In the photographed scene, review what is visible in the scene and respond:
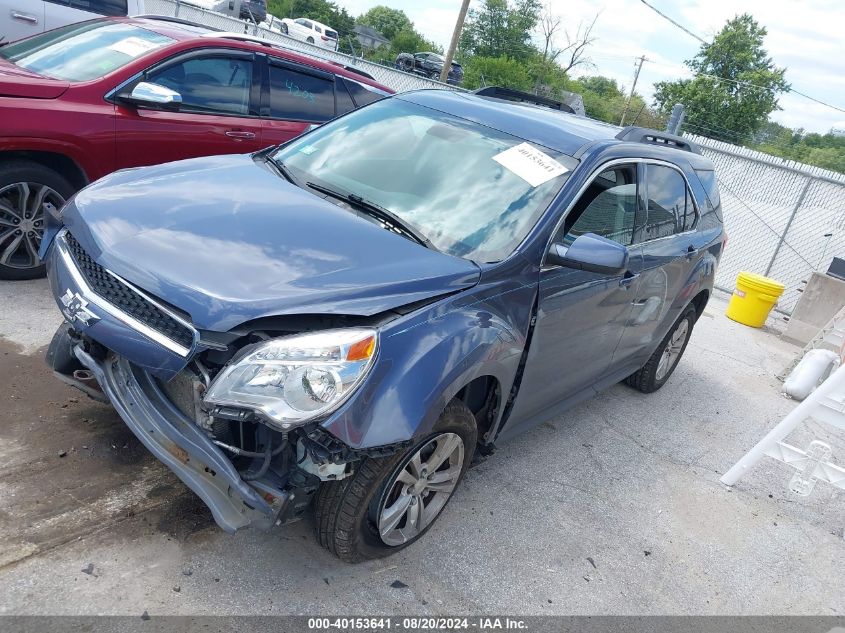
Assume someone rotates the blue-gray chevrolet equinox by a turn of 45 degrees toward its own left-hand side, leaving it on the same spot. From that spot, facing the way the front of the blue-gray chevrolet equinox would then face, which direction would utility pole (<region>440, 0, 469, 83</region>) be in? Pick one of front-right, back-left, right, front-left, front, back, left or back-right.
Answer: back

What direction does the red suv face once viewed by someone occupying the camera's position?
facing the viewer and to the left of the viewer

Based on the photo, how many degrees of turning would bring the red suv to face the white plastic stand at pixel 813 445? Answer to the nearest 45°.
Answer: approximately 90° to its left

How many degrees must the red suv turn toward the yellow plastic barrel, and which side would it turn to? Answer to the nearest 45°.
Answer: approximately 135° to its left

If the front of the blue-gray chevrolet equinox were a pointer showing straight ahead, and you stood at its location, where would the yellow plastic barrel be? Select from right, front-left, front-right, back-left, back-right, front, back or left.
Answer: back

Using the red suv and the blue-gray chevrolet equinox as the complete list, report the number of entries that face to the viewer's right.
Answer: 0

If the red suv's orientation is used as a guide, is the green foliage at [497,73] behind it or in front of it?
behind

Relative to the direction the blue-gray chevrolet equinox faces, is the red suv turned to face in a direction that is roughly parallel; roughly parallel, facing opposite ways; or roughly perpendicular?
roughly parallel

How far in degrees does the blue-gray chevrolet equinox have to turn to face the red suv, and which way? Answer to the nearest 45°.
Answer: approximately 90° to its right

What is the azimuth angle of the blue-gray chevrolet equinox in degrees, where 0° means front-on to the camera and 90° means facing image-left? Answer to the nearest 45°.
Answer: approximately 45°
